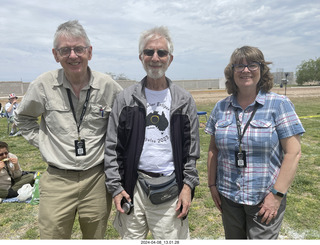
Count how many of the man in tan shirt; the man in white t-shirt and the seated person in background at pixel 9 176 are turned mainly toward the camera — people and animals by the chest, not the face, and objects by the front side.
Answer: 3

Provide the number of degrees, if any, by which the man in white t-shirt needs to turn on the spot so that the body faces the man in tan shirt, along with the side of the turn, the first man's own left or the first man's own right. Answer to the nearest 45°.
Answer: approximately 90° to the first man's own right

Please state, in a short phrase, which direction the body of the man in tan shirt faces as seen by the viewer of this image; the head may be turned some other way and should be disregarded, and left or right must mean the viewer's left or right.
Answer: facing the viewer

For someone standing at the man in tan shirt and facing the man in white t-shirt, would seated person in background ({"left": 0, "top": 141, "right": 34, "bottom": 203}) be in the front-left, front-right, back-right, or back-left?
back-left

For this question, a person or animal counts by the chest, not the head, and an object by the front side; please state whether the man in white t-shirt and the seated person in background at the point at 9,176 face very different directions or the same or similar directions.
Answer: same or similar directions

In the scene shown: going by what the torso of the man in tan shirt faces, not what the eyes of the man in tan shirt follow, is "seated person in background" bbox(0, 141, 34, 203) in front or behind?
behind

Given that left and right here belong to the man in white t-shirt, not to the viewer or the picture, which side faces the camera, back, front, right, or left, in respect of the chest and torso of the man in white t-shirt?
front

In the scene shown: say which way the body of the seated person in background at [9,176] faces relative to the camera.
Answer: toward the camera

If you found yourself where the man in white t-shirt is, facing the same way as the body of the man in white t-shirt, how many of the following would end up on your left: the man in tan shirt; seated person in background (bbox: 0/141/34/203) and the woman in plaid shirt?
1

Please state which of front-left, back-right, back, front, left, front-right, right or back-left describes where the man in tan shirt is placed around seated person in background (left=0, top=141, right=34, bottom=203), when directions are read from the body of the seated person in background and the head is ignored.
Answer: front
